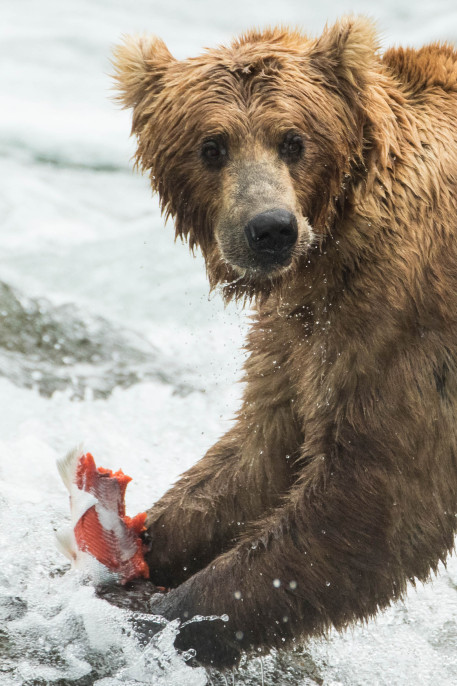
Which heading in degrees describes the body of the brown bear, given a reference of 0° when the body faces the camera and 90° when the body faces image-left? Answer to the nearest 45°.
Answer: approximately 45°

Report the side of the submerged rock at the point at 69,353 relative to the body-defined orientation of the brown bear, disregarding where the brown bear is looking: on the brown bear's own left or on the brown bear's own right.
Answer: on the brown bear's own right
